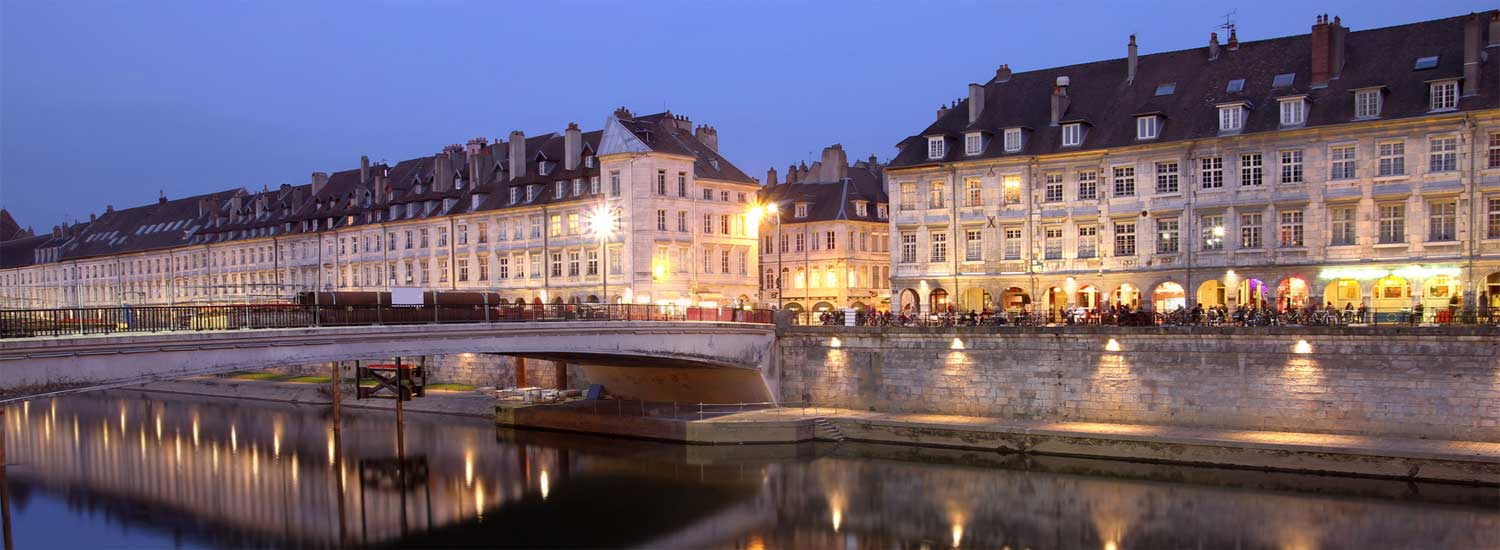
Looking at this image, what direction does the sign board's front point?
toward the camera

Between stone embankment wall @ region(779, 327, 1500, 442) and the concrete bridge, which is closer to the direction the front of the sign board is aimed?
the concrete bridge

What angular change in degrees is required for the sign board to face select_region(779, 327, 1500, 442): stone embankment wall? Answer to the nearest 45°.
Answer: approximately 90° to its left
